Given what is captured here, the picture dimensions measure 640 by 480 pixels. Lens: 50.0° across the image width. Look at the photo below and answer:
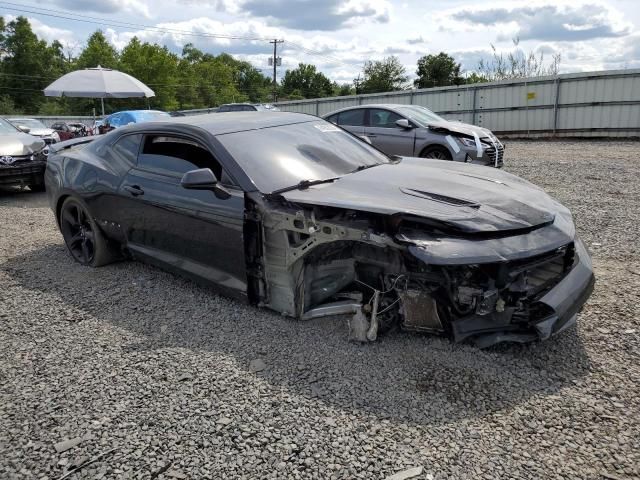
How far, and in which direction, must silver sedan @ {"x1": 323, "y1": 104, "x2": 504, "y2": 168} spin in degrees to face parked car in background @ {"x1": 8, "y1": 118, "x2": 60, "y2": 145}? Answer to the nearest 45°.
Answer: approximately 180°

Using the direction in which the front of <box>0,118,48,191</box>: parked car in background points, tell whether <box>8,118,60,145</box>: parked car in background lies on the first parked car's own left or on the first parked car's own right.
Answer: on the first parked car's own left

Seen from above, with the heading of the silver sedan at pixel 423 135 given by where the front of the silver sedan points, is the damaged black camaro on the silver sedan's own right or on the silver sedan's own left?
on the silver sedan's own right

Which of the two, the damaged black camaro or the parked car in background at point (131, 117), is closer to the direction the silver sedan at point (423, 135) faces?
the damaged black camaro

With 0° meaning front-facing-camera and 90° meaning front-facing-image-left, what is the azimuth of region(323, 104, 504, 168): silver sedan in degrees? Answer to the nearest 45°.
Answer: approximately 315°

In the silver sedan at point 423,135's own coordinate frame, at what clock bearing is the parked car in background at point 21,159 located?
The parked car in background is roughly at 4 o'clock from the silver sedan.

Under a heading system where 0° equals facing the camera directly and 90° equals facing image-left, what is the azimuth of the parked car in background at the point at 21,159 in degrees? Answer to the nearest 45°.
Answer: approximately 315°

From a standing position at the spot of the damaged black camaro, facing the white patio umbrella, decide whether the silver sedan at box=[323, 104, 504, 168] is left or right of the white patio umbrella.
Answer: right

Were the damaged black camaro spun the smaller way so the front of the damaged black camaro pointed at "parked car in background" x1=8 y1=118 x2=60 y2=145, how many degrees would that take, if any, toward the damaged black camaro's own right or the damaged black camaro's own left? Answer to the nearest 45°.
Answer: approximately 180°
